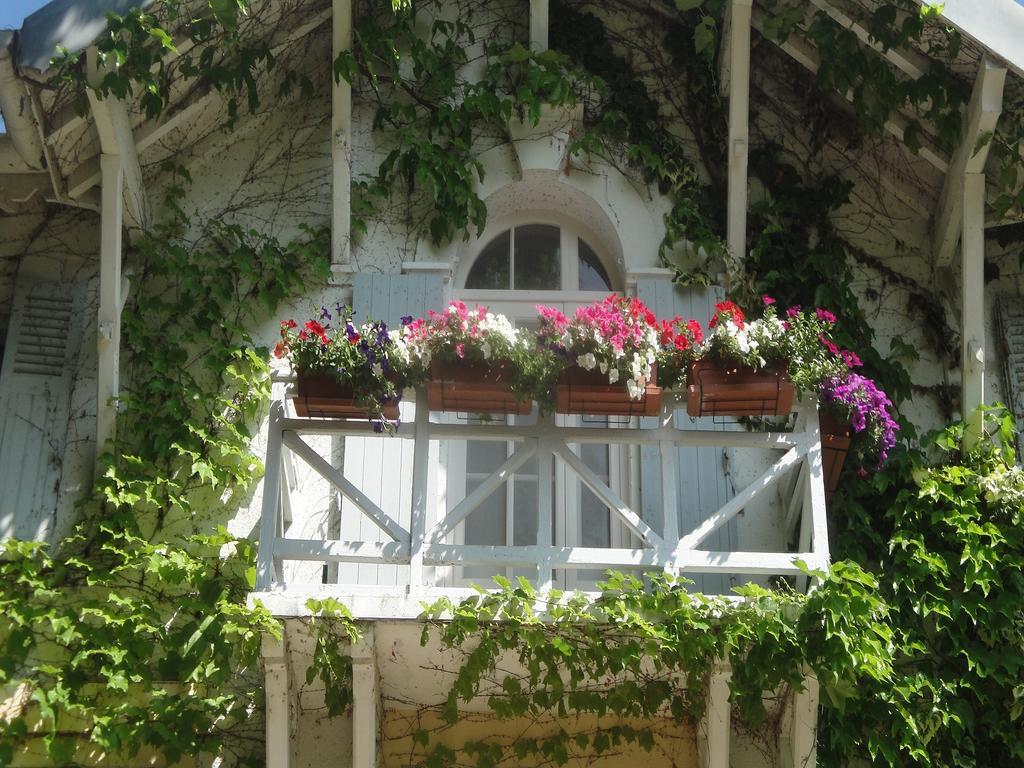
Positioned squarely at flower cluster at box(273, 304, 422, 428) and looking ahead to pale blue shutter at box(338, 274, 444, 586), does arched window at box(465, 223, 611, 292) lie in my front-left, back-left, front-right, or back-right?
front-right

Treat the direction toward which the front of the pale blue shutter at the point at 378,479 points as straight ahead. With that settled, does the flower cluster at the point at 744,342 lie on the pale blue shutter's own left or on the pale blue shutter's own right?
on the pale blue shutter's own left

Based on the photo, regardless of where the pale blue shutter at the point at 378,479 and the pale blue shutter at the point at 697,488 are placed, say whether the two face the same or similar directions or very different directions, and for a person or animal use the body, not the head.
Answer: same or similar directions

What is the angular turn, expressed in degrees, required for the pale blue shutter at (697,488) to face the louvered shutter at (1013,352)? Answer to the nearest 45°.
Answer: approximately 90° to its left

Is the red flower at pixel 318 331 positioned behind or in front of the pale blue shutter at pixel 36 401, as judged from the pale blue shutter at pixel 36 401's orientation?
in front

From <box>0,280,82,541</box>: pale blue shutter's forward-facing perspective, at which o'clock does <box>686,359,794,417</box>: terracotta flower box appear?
The terracotta flower box is roughly at 10 o'clock from the pale blue shutter.

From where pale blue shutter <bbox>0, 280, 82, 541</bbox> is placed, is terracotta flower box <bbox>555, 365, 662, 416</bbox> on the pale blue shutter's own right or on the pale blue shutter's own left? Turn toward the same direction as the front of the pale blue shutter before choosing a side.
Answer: on the pale blue shutter's own left

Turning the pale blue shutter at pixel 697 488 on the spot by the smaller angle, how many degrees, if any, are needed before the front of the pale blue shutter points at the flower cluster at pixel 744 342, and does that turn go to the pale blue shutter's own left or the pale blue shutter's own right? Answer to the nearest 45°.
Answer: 0° — it already faces it

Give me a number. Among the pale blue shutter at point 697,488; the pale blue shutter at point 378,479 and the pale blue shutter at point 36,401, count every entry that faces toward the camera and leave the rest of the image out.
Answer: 3

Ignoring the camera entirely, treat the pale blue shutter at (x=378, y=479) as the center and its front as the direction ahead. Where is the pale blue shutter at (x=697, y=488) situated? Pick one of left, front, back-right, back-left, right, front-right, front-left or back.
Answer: left

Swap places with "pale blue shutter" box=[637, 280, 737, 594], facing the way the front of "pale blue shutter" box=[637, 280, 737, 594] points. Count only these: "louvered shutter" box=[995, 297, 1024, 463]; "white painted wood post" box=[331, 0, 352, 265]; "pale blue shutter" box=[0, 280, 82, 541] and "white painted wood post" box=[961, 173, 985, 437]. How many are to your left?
2

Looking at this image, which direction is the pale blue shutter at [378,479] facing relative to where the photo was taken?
toward the camera

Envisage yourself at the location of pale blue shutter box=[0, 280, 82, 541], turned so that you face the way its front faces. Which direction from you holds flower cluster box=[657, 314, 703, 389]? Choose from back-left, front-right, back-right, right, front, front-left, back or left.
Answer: front-left

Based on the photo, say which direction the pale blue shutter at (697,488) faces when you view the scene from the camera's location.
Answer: facing the viewer

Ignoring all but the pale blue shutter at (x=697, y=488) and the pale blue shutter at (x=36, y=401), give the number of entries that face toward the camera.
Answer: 2

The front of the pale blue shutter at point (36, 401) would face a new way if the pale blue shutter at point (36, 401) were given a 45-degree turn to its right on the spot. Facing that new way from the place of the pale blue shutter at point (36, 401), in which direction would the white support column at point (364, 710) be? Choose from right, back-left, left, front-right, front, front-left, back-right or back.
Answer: left

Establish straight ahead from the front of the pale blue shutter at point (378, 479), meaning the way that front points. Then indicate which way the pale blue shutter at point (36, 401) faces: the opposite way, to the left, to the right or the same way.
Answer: the same way
